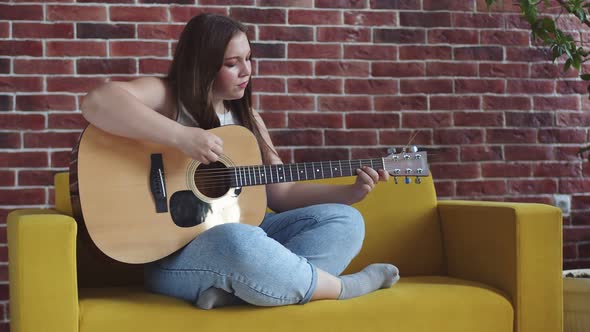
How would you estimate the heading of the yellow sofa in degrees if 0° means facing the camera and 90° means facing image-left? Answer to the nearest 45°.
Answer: approximately 0°

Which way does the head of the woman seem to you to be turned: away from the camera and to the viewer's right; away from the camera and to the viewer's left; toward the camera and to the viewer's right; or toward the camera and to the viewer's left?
toward the camera and to the viewer's right
